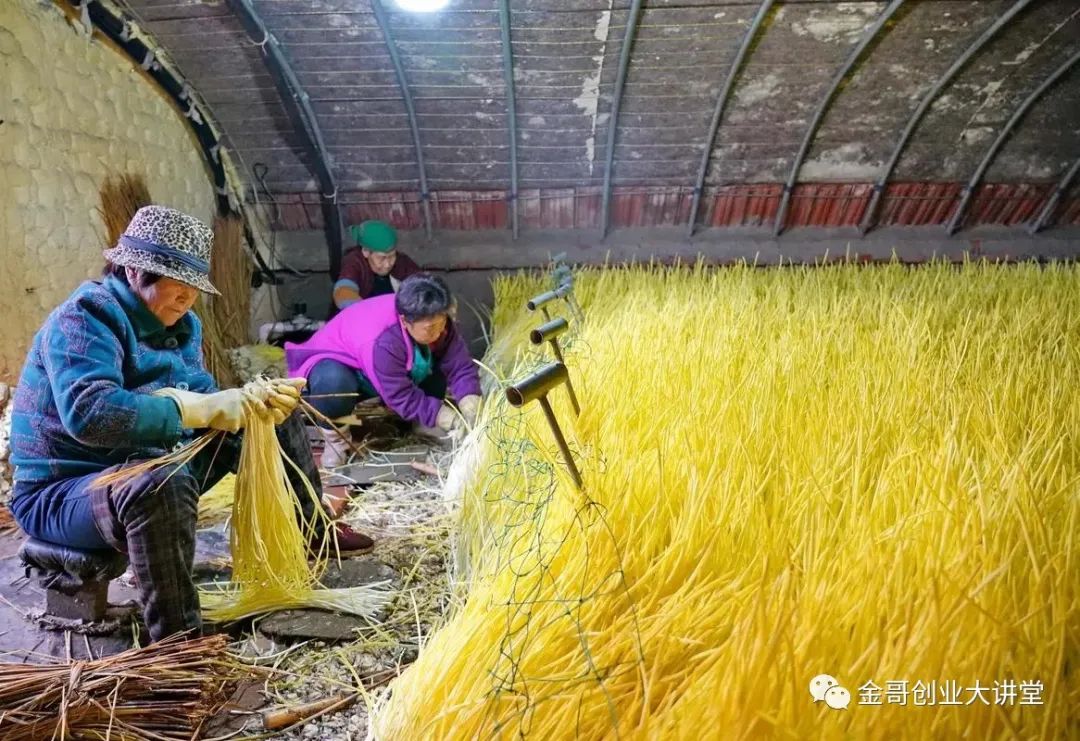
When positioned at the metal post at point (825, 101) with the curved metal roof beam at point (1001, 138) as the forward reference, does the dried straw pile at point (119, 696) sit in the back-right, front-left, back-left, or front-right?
back-right

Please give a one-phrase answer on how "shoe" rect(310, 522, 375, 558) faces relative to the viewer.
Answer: facing to the right of the viewer

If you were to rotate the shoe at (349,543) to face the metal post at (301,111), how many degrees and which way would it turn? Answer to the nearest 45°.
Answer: approximately 90° to its left

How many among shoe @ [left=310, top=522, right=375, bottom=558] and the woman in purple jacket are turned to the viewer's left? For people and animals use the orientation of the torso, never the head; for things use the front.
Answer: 0

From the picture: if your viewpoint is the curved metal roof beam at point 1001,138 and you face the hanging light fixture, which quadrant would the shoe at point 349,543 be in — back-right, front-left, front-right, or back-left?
front-left

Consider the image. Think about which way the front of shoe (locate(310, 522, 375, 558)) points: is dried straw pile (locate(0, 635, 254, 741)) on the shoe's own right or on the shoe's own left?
on the shoe's own right

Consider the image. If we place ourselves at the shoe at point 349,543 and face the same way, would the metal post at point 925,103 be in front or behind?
in front

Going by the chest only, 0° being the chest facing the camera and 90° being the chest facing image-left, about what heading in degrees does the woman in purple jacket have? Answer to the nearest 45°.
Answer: approximately 315°

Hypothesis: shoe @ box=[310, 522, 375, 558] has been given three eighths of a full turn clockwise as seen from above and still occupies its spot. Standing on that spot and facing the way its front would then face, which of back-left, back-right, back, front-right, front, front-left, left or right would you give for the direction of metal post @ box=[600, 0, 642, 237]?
back

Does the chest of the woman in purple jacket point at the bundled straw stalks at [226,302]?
no

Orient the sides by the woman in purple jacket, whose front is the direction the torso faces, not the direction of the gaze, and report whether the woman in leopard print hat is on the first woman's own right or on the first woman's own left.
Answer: on the first woman's own right

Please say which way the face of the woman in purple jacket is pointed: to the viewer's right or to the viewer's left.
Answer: to the viewer's right

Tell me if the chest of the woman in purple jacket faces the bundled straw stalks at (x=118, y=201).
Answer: no

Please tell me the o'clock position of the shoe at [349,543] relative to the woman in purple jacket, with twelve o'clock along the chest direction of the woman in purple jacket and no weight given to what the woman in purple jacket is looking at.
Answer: The shoe is roughly at 2 o'clock from the woman in purple jacket.

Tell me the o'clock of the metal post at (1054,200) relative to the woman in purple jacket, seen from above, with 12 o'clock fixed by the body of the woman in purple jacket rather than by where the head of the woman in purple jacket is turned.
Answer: The metal post is roughly at 10 o'clock from the woman in purple jacket.
